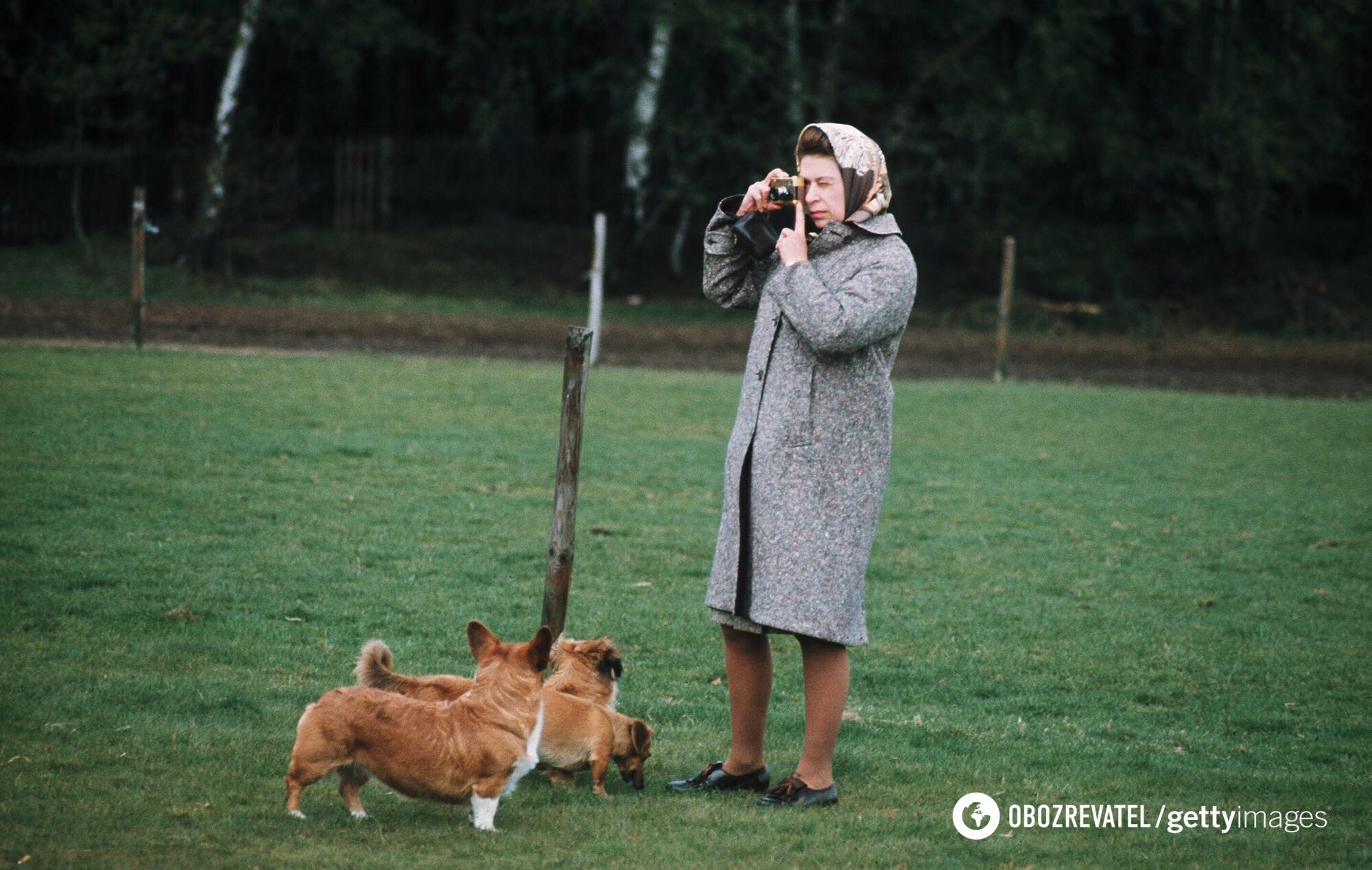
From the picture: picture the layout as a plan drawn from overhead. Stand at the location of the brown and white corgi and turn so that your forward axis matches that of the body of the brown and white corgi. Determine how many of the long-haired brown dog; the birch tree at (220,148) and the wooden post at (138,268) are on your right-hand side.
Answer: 0

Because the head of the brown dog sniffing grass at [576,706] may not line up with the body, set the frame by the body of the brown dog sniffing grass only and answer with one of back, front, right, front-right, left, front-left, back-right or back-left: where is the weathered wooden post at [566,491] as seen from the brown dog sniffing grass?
left

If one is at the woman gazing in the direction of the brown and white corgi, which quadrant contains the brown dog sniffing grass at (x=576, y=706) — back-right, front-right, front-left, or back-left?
front-right

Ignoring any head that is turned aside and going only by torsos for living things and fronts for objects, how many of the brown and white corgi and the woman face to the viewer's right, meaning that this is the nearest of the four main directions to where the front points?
1

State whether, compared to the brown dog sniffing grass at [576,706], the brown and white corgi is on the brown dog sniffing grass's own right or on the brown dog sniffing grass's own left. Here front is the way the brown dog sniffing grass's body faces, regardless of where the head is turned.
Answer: on the brown dog sniffing grass's own right

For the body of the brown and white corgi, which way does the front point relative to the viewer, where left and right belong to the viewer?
facing to the right of the viewer

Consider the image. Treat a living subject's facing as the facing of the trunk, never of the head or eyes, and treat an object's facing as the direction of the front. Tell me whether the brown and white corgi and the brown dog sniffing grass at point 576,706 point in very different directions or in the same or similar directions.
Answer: same or similar directions

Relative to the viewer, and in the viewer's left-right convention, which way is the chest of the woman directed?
facing the viewer and to the left of the viewer

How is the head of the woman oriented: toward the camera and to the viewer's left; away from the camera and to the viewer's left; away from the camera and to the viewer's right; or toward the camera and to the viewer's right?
toward the camera and to the viewer's left

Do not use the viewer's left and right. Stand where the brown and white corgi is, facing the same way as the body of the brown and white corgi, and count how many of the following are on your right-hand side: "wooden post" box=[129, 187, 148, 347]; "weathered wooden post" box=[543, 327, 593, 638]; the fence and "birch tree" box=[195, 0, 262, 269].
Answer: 0

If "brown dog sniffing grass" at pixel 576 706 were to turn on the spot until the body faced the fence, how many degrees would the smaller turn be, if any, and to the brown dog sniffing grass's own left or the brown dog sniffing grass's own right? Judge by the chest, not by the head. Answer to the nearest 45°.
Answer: approximately 90° to the brown dog sniffing grass's own left

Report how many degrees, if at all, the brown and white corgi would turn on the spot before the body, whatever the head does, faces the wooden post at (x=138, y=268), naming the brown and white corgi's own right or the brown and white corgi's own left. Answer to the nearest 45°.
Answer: approximately 90° to the brown and white corgi's own left

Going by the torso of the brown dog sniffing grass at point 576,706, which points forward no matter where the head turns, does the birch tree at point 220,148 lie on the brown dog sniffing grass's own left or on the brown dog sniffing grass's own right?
on the brown dog sniffing grass's own left

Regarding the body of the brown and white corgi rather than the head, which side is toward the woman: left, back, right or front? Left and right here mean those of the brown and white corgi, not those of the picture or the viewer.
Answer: front

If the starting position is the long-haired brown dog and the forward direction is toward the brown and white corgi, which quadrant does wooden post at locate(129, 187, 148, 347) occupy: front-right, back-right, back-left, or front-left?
back-right

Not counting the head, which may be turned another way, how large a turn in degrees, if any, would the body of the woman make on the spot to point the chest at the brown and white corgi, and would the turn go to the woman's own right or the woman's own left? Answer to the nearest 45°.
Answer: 0° — they already face it

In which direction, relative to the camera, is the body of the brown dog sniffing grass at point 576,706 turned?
to the viewer's right
